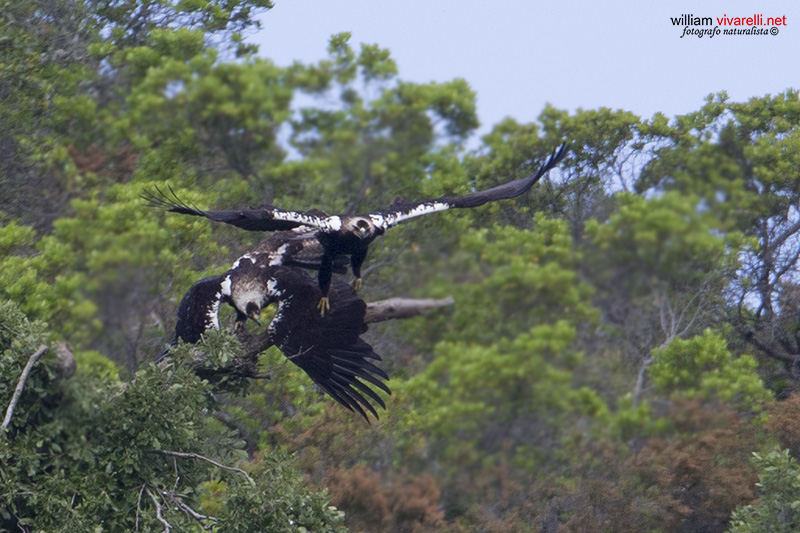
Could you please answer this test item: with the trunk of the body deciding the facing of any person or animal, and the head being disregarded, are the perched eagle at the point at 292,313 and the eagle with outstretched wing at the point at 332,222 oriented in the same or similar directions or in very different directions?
same or similar directions

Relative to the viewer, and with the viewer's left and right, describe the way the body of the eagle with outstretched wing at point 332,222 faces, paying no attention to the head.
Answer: facing the viewer

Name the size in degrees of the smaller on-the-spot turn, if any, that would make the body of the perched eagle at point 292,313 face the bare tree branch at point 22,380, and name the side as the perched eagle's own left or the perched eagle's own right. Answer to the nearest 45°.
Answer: approximately 45° to the perched eagle's own right

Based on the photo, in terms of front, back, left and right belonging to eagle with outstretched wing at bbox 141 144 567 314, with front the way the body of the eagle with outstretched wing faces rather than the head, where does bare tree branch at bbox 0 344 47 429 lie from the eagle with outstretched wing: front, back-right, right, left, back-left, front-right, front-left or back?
front-right

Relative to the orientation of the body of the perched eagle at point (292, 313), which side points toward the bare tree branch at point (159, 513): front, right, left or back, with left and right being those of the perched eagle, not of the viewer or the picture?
front

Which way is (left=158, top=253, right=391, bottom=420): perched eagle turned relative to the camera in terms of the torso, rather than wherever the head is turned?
toward the camera

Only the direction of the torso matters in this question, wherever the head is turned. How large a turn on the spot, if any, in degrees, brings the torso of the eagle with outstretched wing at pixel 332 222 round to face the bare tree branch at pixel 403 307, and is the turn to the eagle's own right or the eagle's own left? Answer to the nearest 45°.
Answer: approximately 45° to the eagle's own left

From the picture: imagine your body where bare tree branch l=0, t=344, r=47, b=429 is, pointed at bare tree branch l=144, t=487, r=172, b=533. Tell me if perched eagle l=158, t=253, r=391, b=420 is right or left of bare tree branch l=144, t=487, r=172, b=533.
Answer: left
